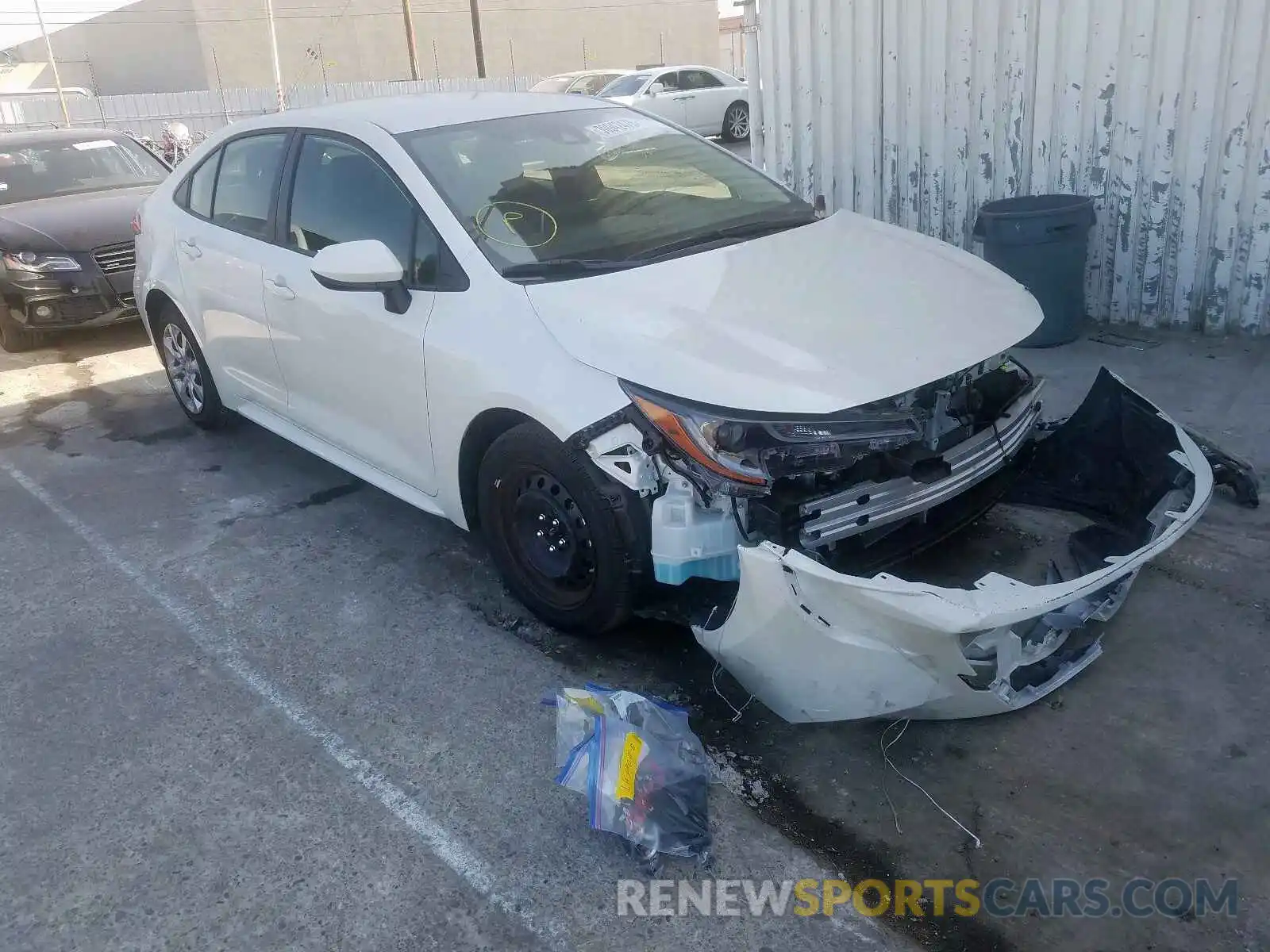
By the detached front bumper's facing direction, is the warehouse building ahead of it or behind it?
behind

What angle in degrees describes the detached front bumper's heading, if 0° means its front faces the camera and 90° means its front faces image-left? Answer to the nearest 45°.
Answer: approximately 315°

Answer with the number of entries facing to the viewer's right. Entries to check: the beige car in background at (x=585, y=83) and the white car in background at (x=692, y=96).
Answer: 0

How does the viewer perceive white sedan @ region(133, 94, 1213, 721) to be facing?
facing the viewer and to the right of the viewer

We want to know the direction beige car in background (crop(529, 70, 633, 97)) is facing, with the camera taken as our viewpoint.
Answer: facing the viewer and to the left of the viewer

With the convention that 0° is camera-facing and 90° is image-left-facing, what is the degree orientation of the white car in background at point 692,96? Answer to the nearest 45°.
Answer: approximately 45°

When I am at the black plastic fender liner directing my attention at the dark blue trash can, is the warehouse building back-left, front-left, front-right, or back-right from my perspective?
front-left

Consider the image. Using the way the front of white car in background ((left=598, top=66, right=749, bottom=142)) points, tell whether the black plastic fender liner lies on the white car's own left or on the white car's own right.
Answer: on the white car's own left

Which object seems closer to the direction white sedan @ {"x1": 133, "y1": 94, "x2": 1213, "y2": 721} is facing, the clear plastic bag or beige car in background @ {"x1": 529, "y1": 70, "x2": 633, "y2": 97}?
the clear plastic bag

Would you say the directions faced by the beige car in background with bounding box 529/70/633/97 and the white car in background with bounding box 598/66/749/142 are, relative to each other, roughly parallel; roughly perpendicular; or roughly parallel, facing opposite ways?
roughly parallel

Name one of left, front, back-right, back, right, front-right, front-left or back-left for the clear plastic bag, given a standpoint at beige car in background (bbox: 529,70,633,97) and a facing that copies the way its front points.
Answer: front-left

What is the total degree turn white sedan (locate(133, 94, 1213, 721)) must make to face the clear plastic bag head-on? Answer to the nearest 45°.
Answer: approximately 45° to its right
